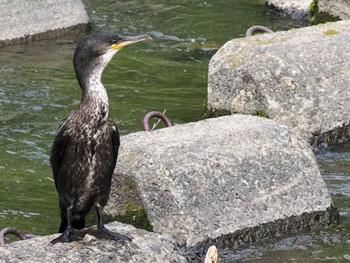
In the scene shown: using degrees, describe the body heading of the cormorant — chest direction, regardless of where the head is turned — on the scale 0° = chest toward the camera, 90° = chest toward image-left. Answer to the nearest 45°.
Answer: approximately 315°

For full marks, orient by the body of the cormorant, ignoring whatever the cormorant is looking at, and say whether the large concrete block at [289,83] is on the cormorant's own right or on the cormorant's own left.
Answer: on the cormorant's own left

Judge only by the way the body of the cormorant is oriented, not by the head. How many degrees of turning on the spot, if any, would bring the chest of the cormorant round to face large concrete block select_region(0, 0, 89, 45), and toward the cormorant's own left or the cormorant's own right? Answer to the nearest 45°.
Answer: approximately 135° to the cormorant's own left

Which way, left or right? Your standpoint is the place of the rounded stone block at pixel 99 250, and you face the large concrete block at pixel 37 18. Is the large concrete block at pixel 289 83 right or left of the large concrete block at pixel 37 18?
right

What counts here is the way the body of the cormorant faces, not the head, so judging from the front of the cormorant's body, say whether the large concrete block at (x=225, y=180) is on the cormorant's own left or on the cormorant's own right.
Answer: on the cormorant's own left

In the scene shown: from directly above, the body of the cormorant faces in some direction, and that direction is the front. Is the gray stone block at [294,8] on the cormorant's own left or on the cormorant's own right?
on the cormorant's own left
